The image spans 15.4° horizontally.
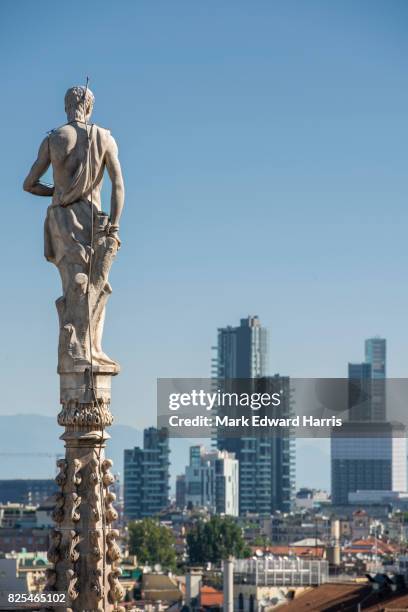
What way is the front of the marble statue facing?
away from the camera
